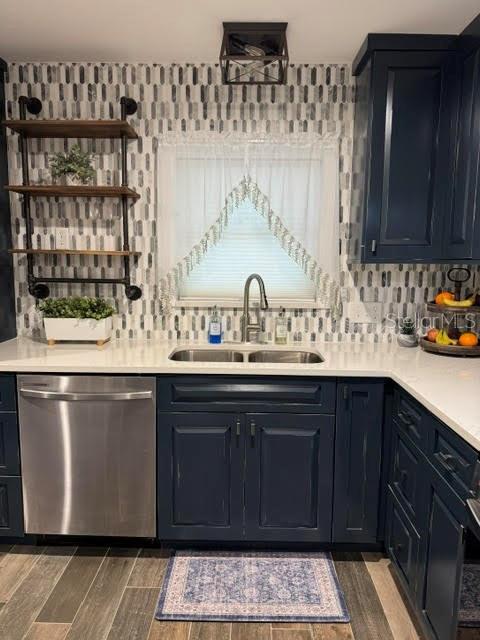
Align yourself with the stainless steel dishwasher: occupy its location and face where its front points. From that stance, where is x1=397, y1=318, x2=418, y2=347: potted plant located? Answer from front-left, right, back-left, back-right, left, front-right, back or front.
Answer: left

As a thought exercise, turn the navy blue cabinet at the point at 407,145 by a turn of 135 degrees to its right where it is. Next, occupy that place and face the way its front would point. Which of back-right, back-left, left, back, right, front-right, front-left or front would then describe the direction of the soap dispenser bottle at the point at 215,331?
front-left

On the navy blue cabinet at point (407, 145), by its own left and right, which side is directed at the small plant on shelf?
right

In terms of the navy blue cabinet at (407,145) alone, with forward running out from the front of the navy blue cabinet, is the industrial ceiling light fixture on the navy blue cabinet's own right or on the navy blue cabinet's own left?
on the navy blue cabinet's own right

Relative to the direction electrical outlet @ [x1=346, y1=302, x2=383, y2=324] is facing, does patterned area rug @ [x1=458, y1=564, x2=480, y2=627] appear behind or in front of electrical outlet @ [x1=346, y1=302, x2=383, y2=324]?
in front

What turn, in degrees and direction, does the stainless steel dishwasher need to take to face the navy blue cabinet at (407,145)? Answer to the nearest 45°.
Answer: approximately 90° to its left

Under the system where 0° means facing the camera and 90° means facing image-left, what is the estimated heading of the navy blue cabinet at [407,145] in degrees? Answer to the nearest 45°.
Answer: approximately 0°

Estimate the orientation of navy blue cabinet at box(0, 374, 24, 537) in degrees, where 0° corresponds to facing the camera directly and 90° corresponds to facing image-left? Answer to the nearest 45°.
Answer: approximately 0°
